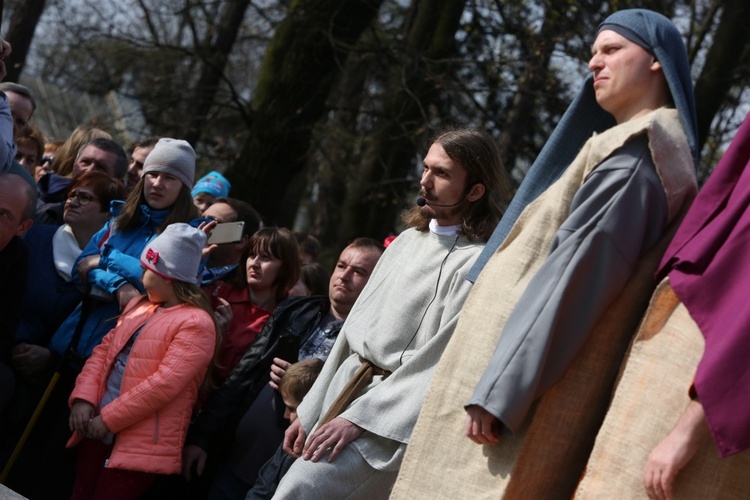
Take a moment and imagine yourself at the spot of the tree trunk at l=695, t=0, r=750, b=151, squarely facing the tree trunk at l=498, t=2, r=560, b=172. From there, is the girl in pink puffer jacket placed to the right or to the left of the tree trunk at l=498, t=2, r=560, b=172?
left

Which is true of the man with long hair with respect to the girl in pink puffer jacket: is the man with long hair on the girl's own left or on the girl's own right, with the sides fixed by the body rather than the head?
on the girl's own left

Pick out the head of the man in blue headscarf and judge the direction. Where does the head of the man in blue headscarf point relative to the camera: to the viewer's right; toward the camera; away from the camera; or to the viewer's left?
to the viewer's left

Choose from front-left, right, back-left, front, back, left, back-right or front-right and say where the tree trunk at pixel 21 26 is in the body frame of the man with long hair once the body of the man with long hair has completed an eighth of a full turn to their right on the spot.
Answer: front-right

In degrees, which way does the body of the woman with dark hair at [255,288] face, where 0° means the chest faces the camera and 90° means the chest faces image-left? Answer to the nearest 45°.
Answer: approximately 45°

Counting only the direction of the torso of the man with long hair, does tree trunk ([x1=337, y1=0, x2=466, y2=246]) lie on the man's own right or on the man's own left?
on the man's own right

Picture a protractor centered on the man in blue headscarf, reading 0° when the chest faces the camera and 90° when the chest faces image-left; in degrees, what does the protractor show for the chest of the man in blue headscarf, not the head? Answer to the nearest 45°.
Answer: approximately 45°
